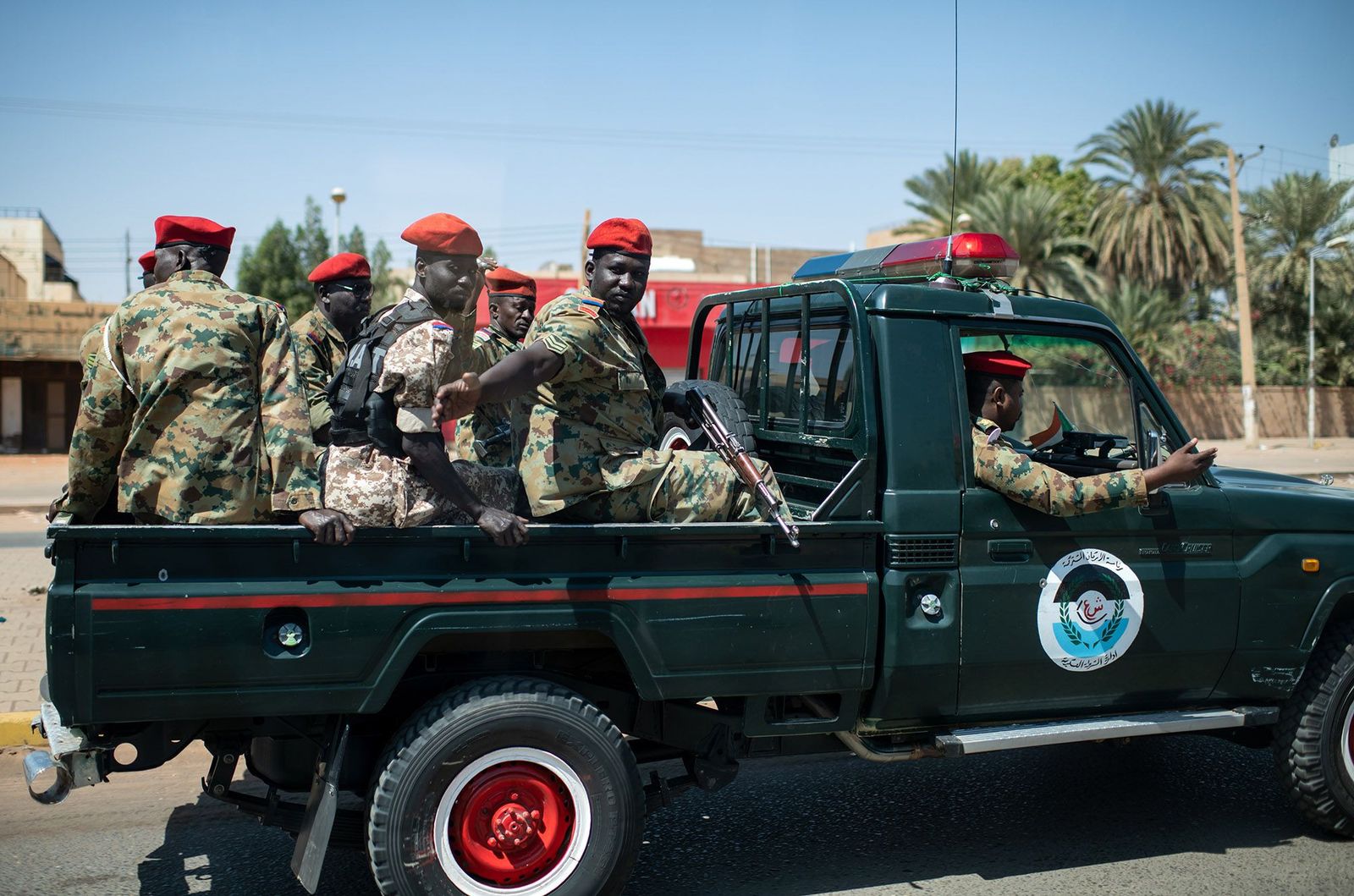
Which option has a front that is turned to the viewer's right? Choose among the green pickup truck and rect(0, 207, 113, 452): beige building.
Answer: the green pickup truck

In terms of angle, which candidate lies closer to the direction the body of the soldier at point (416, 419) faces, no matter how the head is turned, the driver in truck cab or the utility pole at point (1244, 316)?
the driver in truck cab

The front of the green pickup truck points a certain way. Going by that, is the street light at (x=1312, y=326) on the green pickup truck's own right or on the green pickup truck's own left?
on the green pickup truck's own left

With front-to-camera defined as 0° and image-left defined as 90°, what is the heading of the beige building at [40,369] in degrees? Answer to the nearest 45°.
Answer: approximately 0°

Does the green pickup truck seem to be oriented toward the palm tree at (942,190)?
no

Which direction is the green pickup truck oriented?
to the viewer's right

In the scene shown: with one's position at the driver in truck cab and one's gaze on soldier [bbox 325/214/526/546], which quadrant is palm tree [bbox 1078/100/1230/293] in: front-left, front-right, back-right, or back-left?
back-right

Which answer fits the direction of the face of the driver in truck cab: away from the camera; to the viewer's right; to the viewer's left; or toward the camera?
to the viewer's right

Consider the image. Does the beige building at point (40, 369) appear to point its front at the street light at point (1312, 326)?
no
